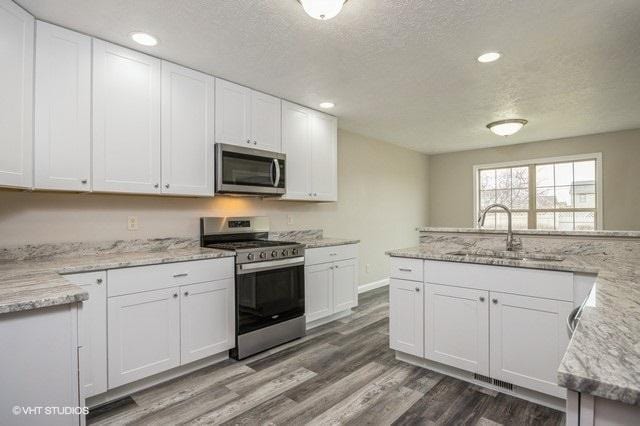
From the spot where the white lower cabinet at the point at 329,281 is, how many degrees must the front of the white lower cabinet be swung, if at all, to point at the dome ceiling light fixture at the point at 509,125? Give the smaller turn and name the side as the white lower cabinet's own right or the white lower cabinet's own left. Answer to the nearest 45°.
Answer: approximately 45° to the white lower cabinet's own left

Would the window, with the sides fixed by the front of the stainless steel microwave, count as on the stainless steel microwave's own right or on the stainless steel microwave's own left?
on the stainless steel microwave's own left

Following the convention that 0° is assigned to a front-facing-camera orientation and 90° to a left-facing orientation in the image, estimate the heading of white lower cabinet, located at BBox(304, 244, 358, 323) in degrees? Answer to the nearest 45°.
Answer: approximately 315°

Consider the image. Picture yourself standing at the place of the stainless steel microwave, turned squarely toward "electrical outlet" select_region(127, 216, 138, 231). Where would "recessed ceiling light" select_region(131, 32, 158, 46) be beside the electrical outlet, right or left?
left

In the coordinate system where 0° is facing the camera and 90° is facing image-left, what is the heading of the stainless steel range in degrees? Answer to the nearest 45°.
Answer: approximately 315°

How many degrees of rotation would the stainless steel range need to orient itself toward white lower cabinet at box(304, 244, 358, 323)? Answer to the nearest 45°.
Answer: approximately 90° to its left
